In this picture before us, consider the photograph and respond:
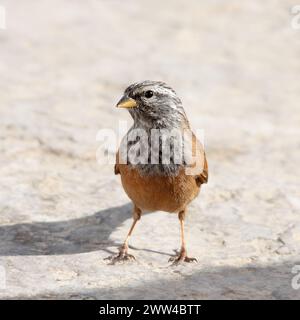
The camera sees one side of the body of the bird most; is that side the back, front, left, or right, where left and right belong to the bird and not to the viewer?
front
